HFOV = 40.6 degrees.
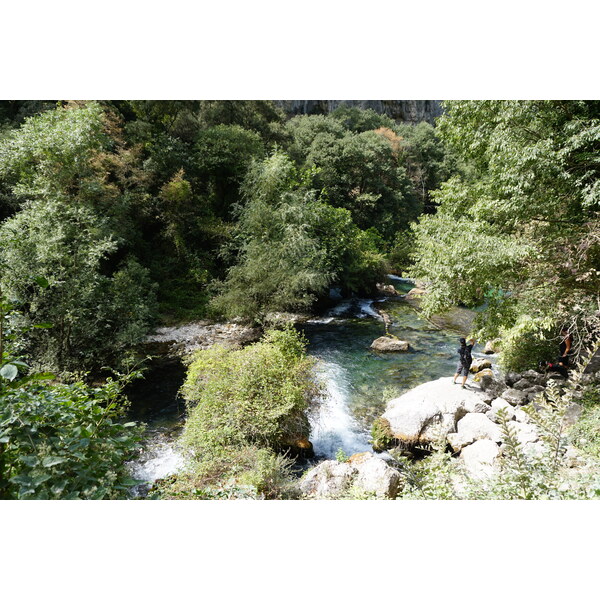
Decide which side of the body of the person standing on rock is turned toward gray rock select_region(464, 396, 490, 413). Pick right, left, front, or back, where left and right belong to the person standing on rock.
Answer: back

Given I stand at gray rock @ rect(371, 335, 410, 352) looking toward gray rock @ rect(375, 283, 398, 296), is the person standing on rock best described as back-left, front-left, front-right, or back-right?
back-right

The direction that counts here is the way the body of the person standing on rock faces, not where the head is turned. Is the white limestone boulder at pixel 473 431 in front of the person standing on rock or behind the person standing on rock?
behind
